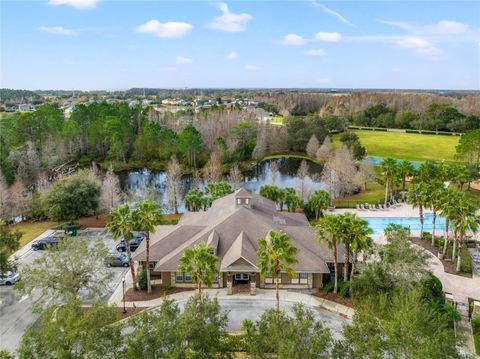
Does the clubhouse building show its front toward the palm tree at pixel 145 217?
no

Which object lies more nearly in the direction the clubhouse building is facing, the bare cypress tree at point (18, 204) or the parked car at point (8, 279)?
the parked car

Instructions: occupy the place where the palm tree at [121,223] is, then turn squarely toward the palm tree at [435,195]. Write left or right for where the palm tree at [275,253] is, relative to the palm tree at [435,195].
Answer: right

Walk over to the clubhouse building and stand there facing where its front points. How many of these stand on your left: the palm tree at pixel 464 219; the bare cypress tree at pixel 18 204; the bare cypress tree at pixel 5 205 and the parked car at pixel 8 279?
1

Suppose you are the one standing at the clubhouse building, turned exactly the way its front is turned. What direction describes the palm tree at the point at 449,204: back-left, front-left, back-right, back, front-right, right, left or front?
left

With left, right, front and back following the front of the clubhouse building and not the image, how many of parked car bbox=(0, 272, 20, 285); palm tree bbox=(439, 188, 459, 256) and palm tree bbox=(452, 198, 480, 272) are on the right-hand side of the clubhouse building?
1

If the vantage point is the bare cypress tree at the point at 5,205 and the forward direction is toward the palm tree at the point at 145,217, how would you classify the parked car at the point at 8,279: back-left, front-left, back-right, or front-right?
front-right

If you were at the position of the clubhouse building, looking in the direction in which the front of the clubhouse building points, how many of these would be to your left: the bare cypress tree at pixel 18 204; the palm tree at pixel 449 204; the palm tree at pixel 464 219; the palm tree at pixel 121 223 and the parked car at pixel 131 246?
2

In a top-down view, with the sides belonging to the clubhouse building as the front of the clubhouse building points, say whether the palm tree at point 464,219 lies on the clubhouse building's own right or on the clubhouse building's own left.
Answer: on the clubhouse building's own left

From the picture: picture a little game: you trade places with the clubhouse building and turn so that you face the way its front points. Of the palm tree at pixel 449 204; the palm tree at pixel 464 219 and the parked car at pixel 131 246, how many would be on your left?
2

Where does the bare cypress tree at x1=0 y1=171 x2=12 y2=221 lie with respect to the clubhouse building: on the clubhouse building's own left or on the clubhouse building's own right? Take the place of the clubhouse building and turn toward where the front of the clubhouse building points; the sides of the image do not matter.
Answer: on the clubhouse building's own right

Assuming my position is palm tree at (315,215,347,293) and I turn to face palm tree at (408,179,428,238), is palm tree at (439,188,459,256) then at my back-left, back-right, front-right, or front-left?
front-right

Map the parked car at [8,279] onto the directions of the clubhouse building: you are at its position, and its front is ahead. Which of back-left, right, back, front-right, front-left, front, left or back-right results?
right

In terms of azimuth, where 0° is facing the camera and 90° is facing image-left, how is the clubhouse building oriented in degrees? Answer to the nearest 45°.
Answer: approximately 0°

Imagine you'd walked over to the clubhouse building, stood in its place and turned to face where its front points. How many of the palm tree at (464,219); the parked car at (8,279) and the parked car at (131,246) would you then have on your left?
1

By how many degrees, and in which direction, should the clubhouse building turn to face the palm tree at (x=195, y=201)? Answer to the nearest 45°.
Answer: approximately 180°

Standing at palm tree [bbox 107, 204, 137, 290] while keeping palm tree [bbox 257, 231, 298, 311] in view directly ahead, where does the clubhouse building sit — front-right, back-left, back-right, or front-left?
front-left

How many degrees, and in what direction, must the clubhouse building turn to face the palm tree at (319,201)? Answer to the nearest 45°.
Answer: approximately 135° to its left

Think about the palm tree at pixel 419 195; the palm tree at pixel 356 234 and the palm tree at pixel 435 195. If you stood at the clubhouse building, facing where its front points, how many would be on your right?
0
